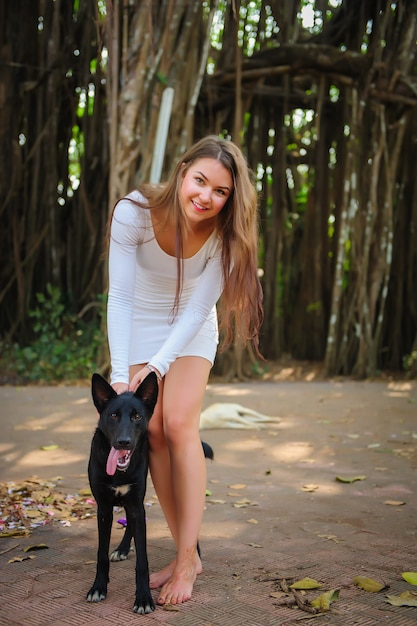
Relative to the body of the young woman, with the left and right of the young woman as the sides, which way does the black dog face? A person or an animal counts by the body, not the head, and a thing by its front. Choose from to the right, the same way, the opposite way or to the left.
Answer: the same way

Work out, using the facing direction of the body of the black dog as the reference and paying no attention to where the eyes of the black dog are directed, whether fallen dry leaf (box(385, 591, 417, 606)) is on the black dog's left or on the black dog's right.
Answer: on the black dog's left

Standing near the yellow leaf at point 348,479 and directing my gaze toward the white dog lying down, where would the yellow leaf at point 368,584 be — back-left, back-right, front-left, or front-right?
back-left

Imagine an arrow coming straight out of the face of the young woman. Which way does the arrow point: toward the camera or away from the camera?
toward the camera

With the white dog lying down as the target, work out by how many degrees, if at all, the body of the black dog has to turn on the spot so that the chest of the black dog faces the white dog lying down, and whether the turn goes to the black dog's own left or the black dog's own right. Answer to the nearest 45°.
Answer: approximately 180°

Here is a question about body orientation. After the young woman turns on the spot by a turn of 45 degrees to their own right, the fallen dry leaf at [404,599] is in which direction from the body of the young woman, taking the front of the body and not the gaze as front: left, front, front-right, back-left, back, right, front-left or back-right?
left

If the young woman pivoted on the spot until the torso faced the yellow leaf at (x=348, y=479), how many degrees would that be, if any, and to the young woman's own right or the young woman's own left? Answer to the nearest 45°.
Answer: approximately 135° to the young woman's own left

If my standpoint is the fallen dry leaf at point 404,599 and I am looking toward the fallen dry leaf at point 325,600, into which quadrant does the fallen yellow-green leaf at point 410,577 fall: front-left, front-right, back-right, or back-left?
back-right

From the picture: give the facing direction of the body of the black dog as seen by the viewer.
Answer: toward the camera

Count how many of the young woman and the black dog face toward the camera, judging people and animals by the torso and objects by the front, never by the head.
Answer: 2

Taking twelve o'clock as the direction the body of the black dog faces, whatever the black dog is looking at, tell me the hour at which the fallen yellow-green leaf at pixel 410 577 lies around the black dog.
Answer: The fallen yellow-green leaf is roughly at 9 o'clock from the black dog.

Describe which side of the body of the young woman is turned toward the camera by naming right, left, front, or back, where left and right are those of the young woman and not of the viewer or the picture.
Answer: front
